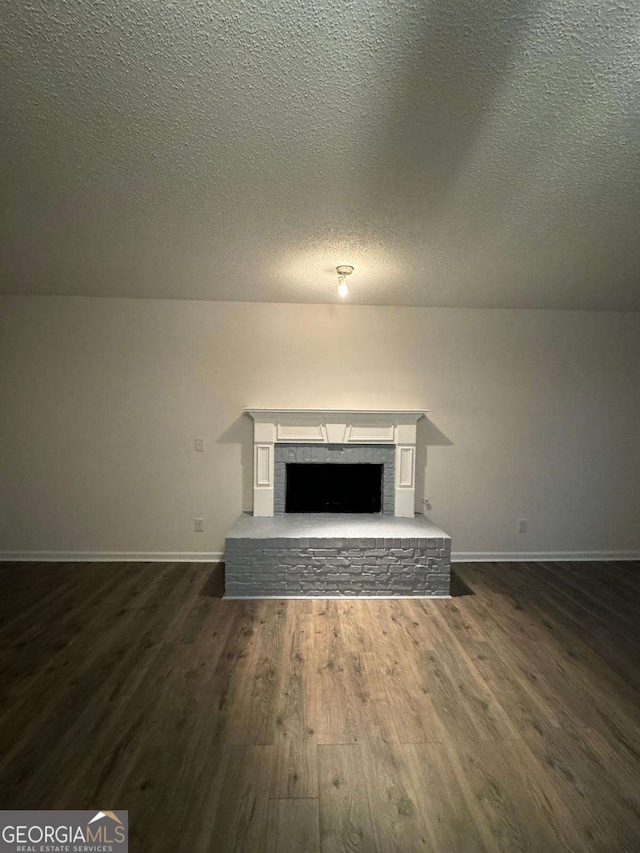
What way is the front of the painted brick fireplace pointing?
toward the camera
